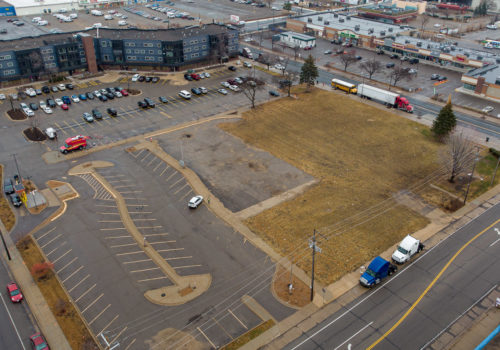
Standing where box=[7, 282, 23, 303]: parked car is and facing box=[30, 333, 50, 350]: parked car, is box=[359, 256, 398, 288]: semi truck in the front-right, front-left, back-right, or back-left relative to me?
front-left

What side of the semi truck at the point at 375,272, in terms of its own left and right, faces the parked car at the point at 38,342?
front

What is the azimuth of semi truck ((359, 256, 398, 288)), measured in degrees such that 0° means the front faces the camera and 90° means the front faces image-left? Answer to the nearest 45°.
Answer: approximately 45°

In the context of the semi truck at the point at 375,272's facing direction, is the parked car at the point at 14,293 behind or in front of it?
in front

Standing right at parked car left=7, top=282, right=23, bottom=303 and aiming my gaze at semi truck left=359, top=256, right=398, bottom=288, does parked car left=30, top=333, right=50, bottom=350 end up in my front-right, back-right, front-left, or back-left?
front-right

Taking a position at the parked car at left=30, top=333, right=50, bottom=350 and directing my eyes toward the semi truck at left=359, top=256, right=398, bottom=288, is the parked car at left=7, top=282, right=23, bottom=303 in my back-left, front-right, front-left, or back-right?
back-left
